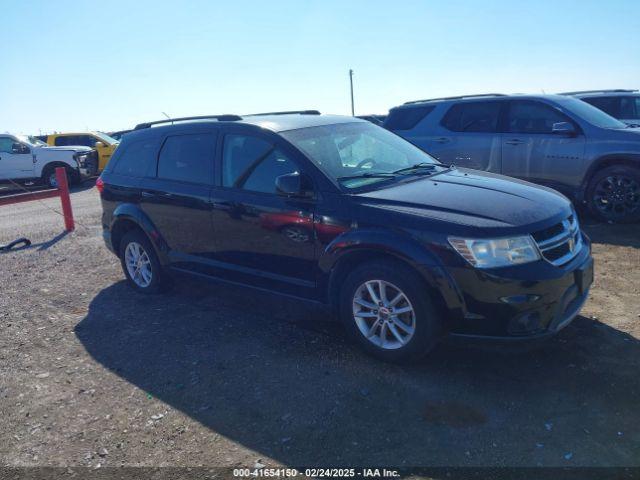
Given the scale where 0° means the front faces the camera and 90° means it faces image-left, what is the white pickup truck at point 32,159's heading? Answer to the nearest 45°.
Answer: approximately 315°

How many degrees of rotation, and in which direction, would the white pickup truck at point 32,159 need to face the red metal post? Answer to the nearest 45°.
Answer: approximately 45° to its right

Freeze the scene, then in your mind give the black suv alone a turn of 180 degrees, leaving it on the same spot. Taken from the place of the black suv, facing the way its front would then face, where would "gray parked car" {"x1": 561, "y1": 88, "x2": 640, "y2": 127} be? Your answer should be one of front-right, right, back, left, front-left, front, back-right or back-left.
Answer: right

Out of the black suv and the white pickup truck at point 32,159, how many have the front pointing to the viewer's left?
0

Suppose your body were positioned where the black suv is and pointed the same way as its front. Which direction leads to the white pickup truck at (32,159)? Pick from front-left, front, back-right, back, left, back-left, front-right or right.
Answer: back

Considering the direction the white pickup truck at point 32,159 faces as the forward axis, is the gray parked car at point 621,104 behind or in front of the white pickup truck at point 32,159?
in front

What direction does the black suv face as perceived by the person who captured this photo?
facing the viewer and to the right of the viewer

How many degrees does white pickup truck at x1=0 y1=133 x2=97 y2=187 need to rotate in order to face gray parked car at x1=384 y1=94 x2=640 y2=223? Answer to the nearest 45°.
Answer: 0° — it already faces it

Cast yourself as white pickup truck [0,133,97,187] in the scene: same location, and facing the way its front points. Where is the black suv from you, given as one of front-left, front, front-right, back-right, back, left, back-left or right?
front-right

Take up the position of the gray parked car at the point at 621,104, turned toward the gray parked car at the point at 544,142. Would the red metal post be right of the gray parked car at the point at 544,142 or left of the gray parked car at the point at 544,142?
right

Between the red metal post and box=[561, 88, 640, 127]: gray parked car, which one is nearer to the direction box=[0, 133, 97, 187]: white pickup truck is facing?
the gray parked car
